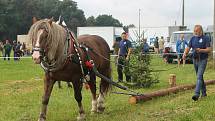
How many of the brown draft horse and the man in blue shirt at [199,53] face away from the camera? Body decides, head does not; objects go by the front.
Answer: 0

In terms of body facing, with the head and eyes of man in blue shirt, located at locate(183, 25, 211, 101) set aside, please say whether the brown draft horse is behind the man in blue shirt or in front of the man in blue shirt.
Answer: in front

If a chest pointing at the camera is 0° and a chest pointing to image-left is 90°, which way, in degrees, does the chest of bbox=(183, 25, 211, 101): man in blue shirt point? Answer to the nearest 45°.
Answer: approximately 45°

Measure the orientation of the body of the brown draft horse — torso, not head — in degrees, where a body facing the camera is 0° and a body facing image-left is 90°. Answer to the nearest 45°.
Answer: approximately 45°

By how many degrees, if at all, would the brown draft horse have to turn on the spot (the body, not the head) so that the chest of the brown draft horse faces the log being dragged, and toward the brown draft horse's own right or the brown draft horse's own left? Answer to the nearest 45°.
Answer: approximately 180°

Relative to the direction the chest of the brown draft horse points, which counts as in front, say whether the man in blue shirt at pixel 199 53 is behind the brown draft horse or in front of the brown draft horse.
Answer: behind

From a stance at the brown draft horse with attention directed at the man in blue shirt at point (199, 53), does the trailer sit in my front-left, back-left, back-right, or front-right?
front-left

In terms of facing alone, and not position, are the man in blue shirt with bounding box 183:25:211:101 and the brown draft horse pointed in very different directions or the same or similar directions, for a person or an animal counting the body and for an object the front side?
same or similar directions

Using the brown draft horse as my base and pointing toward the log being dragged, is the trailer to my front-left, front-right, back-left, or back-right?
front-left

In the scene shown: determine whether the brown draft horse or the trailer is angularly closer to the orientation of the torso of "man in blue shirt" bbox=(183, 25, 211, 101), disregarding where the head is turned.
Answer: the brown draft horse

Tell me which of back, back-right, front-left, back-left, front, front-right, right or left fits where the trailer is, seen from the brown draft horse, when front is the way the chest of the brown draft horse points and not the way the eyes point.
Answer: back-right
